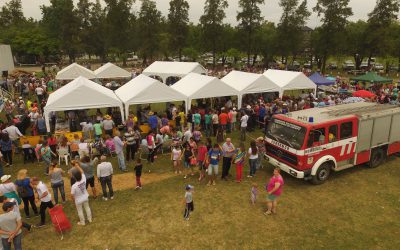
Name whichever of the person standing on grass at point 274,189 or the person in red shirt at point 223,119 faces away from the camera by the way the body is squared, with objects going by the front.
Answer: the person in red shirt

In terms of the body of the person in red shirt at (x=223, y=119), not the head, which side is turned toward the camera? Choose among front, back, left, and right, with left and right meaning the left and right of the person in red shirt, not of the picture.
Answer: back

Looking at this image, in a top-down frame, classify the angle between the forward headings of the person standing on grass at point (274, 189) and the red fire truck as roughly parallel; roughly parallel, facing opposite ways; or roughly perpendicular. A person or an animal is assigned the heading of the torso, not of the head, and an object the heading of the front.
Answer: roughly parallel

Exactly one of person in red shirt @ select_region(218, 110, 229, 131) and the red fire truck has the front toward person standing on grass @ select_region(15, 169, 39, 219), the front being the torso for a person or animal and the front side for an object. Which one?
the red fire truck

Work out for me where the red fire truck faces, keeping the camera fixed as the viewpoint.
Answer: facing the viewer and to the left of the viewer

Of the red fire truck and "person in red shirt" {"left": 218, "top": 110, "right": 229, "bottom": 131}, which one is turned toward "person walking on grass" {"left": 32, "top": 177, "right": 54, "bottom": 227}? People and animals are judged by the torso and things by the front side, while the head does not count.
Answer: the red fire truck

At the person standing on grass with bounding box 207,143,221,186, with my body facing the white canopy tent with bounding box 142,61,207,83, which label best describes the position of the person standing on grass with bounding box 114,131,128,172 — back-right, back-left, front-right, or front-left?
front-left

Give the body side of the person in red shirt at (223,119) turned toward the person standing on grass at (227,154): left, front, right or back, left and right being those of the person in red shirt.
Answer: back

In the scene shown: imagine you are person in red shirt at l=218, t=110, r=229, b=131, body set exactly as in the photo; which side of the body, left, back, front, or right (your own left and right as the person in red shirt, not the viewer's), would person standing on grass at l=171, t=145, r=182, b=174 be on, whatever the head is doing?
back

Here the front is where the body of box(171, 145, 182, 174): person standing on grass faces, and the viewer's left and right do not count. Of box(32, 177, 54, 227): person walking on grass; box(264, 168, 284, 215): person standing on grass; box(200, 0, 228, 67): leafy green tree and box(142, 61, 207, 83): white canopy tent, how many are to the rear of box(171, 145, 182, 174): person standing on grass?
2

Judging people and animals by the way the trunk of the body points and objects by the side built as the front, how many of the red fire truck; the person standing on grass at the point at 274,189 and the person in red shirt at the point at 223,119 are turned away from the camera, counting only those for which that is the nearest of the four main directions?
1

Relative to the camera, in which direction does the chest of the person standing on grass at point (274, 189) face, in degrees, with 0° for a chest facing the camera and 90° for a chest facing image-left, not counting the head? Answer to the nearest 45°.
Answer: approximately 45°
